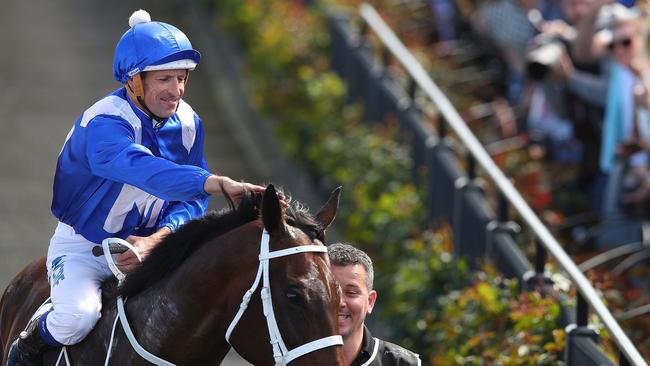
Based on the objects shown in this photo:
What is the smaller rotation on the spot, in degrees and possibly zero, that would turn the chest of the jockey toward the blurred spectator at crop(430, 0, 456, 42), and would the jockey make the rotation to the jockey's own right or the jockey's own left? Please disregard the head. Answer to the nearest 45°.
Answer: approximately 90° to the jockey's own left

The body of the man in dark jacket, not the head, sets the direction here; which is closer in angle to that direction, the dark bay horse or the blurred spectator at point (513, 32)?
the dark bay horse

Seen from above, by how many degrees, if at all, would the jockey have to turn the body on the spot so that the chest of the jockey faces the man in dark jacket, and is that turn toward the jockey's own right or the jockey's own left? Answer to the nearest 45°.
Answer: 0° — they already face them

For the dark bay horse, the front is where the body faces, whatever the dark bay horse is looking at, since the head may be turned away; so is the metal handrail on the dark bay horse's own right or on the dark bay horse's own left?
on the dark bay horse's own left

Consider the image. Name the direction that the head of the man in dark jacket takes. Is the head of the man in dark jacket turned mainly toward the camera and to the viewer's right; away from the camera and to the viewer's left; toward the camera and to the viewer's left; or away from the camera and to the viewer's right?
toward the camera and to the viewer's left

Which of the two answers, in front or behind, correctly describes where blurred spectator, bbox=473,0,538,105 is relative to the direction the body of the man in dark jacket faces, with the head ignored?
behind

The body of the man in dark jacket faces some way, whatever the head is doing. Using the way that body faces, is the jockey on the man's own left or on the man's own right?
on the man's own right

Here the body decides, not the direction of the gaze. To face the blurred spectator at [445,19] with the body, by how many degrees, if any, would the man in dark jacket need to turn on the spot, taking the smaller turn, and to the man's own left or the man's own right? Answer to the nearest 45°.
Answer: approximately 135° to the man's own right
